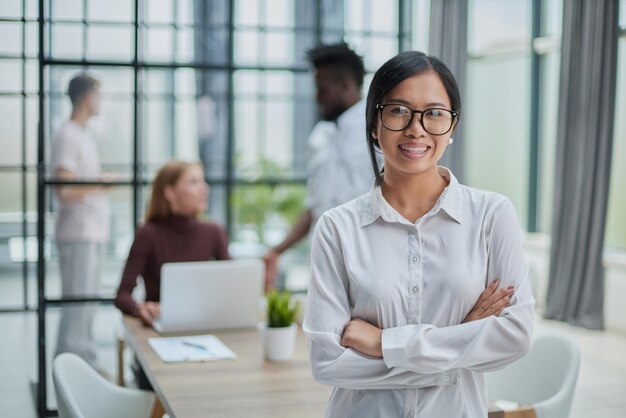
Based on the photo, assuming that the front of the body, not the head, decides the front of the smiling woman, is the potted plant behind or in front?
behind

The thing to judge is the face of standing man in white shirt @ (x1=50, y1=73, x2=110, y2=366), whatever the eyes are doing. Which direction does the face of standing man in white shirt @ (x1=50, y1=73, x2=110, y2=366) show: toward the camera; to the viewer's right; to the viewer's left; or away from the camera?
to the viewer's right

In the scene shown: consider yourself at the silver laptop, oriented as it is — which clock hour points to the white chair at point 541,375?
The white chair is roughly at 4 o'clock from the silver laptop.

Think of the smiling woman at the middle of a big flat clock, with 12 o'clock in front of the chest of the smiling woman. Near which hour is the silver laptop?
The silver laptop is roughly at 5 o'clock from the smiling woman.

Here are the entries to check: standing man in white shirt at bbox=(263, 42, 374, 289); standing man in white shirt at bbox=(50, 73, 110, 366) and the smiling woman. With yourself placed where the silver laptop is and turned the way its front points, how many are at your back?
1

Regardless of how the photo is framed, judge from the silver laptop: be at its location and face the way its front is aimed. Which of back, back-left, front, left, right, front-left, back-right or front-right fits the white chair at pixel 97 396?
back-left

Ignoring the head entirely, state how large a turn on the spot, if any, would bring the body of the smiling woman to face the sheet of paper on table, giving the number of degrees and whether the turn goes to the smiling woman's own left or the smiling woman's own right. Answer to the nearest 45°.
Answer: approximately 135° to the smiling woman's own right

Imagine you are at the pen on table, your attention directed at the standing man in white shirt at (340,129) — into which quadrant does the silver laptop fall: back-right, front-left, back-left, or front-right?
front-left

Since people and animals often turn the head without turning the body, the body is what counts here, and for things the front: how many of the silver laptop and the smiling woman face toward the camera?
1

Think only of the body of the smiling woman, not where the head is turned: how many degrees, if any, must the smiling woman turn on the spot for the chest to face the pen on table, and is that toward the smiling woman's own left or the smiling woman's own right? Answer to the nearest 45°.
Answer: approximately 135° to the smiling woman's own right

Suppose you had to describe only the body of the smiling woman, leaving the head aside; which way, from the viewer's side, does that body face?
toward the camera

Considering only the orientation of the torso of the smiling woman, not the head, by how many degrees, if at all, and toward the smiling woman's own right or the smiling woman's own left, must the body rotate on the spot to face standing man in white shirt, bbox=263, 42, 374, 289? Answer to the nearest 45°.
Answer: approximately 180°

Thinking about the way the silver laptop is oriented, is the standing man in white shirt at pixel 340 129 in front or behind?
in front

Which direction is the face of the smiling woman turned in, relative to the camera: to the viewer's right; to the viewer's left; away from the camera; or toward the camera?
toward the camera

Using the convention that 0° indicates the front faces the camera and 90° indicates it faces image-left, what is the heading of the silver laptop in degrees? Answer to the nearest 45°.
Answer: approximately 180°

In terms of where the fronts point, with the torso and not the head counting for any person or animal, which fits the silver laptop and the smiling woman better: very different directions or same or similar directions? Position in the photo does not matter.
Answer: very different directions
